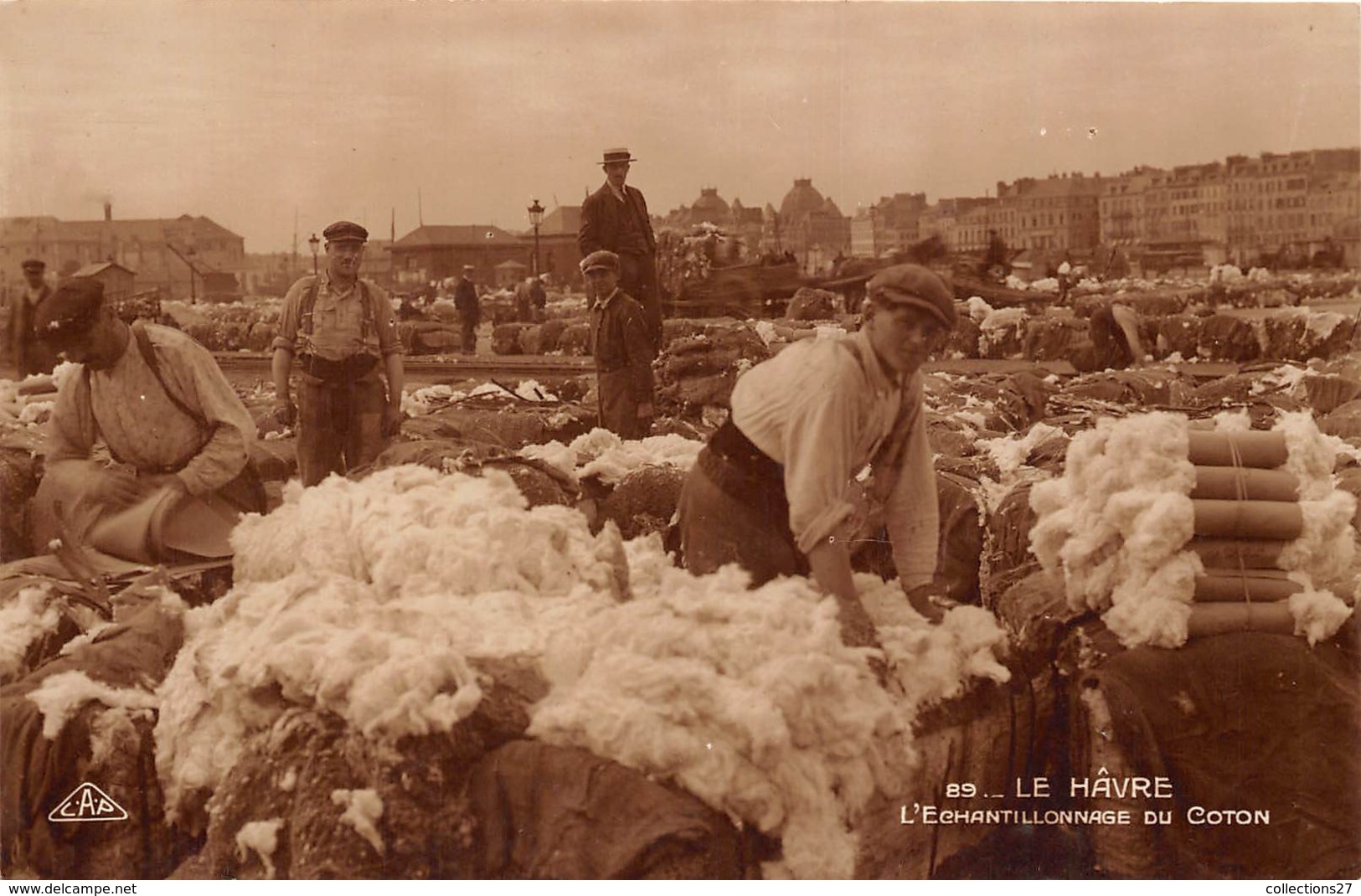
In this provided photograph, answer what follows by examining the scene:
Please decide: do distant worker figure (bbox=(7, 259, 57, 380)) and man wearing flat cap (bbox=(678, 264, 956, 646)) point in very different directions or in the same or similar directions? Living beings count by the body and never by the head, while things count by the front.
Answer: same or similar directions

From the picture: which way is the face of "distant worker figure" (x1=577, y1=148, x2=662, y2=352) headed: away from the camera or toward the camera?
toward the camera

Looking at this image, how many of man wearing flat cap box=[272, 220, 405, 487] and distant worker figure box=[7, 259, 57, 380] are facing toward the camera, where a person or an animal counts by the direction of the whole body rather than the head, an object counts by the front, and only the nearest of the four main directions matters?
2

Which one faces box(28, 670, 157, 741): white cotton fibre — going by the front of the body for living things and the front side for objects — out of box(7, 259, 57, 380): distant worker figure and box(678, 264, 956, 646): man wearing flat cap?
the distant worker figure

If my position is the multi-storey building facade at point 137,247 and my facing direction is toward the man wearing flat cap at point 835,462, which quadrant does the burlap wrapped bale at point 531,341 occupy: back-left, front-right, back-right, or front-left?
front-left

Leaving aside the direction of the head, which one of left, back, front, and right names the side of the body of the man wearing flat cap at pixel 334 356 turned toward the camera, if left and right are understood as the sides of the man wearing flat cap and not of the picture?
front

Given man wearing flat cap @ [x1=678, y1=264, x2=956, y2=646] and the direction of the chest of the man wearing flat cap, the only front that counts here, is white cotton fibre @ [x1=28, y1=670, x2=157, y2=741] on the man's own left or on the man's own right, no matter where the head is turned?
on the man's own right

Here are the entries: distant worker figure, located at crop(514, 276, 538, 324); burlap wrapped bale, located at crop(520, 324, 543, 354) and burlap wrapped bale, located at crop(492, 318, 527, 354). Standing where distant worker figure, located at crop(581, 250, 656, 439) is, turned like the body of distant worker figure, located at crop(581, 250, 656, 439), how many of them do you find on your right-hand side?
3

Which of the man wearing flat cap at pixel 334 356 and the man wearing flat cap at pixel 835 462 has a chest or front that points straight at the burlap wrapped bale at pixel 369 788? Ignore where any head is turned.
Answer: the man wearing flat cap at pixel 334 356

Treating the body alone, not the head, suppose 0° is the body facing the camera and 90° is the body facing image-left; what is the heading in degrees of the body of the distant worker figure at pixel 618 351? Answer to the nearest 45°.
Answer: approximately 45°

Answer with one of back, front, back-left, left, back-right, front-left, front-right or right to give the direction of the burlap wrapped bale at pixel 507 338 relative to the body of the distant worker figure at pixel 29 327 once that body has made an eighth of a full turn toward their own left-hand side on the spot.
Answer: front-left
